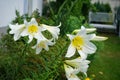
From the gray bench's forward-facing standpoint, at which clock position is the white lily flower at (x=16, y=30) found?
The white lily flower is roughly at 12 o'clock from the gray bench.

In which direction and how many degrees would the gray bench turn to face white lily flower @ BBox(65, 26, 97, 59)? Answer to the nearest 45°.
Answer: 0° — it already faces it

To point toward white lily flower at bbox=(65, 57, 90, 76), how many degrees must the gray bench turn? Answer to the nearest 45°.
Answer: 0° — it already faces it

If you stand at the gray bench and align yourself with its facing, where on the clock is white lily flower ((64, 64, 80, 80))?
The white lily flower is roughly at 12 o'clock from the gray bench.

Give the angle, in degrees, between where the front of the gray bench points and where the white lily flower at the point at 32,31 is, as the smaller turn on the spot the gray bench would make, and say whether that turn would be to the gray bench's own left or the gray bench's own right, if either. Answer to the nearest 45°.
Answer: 0° — it already faces it

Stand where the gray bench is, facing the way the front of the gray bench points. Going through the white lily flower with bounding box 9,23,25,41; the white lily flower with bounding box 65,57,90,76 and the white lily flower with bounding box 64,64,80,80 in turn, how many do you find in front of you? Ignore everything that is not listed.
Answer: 3

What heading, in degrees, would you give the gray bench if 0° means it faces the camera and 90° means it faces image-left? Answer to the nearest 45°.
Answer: approximately 0°
